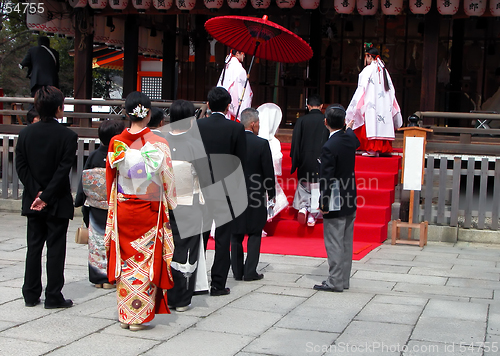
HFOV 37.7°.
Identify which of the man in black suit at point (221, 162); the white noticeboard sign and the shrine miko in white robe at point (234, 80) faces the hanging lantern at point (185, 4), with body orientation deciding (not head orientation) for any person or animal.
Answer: the man in black suit

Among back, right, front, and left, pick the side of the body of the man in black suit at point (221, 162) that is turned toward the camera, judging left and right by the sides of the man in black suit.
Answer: back

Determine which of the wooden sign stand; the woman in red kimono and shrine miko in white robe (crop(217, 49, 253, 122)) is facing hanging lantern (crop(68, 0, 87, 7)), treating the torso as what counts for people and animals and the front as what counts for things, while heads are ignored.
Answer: the woman in red kimono

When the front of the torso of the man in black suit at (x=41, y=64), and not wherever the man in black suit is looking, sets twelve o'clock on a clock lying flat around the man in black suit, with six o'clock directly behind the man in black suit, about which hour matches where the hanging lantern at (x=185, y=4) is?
The hanging lantern is roughly at 3 o'clock from the man in black suit.

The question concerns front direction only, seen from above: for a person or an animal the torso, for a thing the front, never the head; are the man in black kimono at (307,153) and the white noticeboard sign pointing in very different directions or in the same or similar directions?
very different directions

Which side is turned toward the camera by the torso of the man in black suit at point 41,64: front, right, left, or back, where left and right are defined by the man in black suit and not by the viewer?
back

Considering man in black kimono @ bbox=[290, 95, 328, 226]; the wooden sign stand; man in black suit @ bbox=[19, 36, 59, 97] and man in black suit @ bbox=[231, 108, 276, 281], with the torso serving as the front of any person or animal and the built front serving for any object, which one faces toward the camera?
the wooden sign stand

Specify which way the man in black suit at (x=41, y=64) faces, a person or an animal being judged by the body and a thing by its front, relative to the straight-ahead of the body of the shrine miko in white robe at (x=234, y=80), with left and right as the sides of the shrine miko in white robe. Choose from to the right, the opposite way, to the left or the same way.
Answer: to the left

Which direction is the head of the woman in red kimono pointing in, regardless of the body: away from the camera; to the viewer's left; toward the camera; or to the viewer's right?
away from the camera

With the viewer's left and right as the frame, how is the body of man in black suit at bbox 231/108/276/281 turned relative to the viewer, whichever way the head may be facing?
facing away from the viewer and to the right of the viewer

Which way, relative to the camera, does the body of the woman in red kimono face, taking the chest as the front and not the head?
away from the camera

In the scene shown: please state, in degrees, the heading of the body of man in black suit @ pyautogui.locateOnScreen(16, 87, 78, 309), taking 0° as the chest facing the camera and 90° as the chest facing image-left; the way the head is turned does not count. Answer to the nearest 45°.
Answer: approximately 225°
